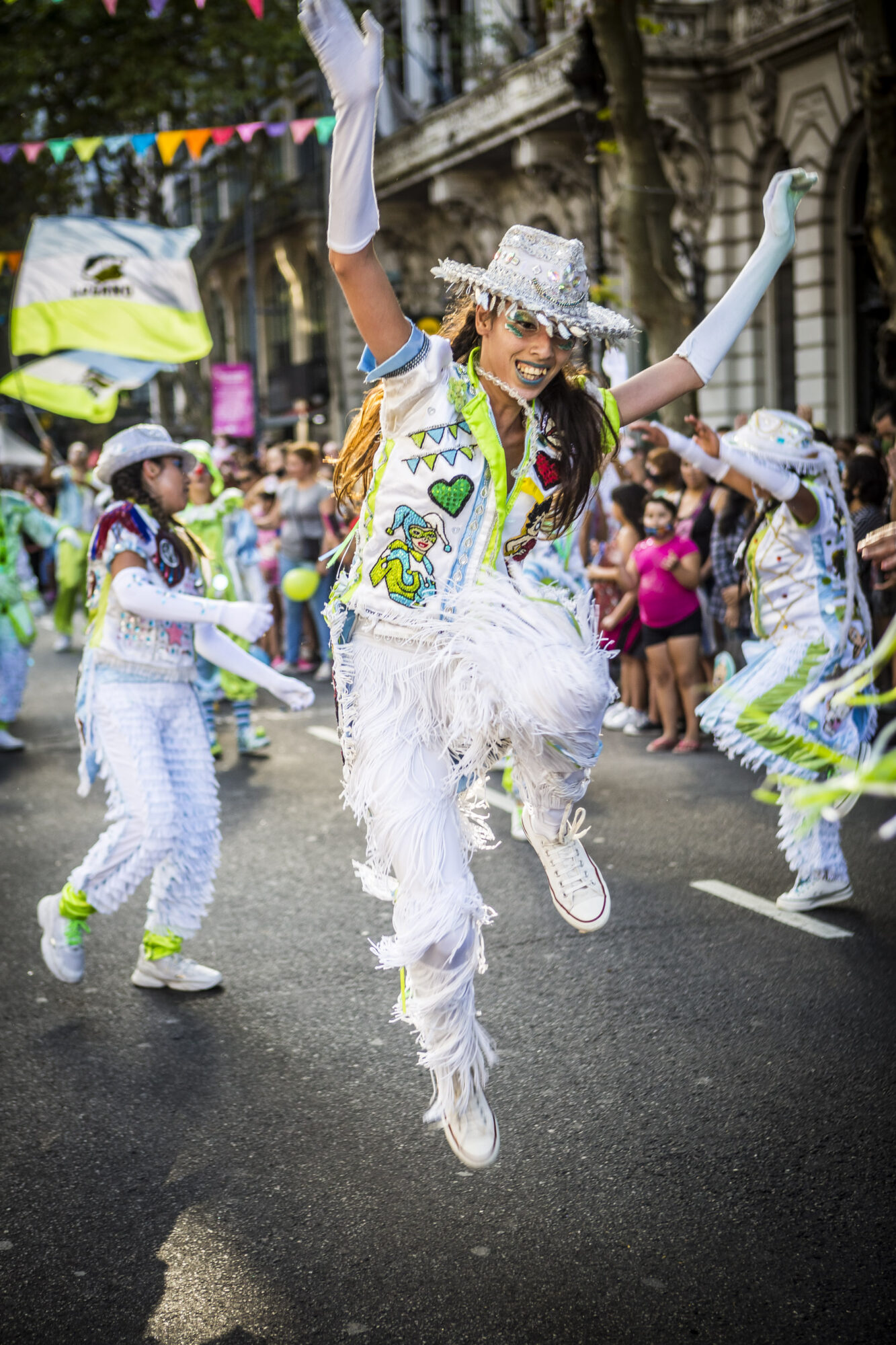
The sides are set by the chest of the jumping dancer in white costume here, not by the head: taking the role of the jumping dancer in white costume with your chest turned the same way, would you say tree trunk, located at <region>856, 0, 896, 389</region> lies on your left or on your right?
on your left

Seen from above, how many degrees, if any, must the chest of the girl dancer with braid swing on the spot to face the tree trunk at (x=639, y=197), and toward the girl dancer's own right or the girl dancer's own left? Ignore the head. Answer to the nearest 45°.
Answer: approximately 45° to the girl dancer's own left

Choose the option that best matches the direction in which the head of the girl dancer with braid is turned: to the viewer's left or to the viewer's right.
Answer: to the viewer's right

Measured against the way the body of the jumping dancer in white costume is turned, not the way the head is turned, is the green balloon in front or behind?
behind

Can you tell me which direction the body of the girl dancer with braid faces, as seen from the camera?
to the viewer's right

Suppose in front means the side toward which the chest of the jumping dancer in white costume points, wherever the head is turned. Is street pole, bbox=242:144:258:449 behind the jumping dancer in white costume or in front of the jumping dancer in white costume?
behind

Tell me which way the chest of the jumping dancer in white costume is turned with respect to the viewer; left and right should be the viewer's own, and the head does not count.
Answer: facing the viewer and to the right of the viewer

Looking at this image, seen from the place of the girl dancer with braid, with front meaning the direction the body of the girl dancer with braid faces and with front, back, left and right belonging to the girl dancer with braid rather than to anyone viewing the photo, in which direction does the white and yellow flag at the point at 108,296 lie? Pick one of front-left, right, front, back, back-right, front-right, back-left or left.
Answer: left

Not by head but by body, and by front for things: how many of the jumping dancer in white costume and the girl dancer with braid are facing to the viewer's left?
0

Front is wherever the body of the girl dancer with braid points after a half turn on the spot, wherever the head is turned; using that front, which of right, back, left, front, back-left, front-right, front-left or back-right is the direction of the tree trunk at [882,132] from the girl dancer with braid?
back-right
